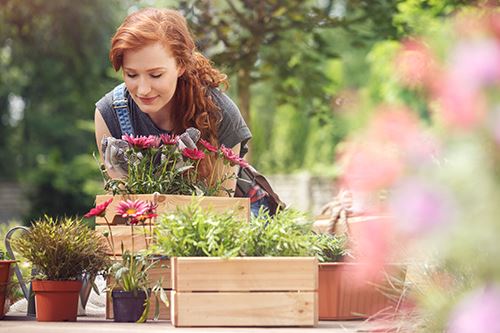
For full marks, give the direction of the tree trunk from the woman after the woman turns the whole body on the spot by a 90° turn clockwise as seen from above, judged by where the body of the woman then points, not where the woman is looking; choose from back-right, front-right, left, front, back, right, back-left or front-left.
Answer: front-right

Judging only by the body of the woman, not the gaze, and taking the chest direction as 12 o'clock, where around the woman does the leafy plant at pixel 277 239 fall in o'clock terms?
The leafy plant is roughly at 10 o'clock from the woman.

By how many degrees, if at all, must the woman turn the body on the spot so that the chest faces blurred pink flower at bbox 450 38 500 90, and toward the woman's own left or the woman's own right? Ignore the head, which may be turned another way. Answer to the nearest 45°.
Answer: approximately 45° to the woman's own left

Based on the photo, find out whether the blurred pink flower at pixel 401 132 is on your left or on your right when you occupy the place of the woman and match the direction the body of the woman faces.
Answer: on your left

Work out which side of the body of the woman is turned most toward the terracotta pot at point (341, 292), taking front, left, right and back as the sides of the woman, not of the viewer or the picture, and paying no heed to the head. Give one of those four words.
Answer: left

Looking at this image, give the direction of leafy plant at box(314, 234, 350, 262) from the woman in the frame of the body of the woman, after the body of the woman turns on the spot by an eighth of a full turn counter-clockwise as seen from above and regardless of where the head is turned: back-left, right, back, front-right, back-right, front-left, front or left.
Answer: front-left

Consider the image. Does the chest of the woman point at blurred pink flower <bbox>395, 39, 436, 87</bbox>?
no

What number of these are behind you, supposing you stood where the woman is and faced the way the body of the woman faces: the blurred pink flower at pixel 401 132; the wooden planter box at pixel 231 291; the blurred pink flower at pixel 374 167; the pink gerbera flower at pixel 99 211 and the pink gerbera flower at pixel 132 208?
0

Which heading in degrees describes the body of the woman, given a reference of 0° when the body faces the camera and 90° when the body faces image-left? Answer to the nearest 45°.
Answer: approximately 45°

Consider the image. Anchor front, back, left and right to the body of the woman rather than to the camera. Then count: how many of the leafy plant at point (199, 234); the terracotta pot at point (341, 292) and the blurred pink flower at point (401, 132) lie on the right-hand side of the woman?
0

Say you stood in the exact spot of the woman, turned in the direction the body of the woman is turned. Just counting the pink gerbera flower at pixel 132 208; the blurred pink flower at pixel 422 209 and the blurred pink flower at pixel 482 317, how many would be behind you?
0

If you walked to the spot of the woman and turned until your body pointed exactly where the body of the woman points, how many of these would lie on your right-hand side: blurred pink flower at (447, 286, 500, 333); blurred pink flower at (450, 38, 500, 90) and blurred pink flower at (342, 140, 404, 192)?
0
